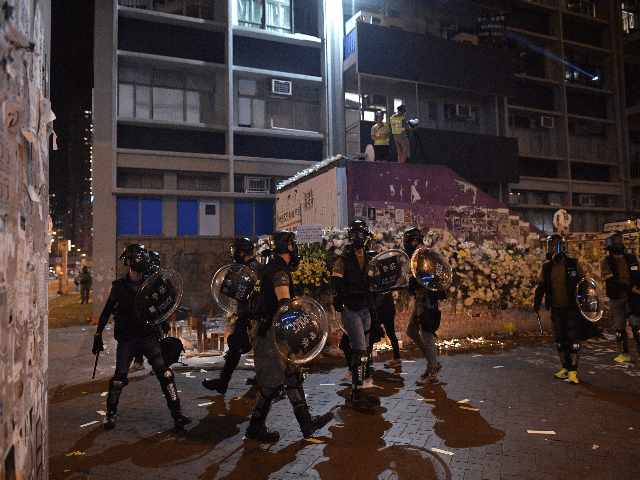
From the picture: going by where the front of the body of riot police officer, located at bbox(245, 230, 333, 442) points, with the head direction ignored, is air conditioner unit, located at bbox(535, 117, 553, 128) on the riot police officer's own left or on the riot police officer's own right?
on the riot police officer's own left

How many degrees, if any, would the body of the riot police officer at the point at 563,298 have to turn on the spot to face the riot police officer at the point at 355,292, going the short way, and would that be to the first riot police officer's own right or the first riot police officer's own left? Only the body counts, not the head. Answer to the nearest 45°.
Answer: approximately 45° to the first riot police officer's own right

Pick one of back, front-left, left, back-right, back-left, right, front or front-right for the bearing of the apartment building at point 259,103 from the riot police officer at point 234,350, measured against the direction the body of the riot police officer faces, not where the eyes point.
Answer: right

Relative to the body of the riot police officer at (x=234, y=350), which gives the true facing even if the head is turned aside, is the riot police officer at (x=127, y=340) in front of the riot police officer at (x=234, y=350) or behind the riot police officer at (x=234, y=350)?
in front

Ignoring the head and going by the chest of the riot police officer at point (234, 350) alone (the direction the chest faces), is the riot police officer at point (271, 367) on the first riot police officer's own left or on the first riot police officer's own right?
on the first riot police officer's own left

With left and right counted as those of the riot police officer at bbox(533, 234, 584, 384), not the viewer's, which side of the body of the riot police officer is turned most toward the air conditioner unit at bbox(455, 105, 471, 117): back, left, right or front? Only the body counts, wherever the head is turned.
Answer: back
